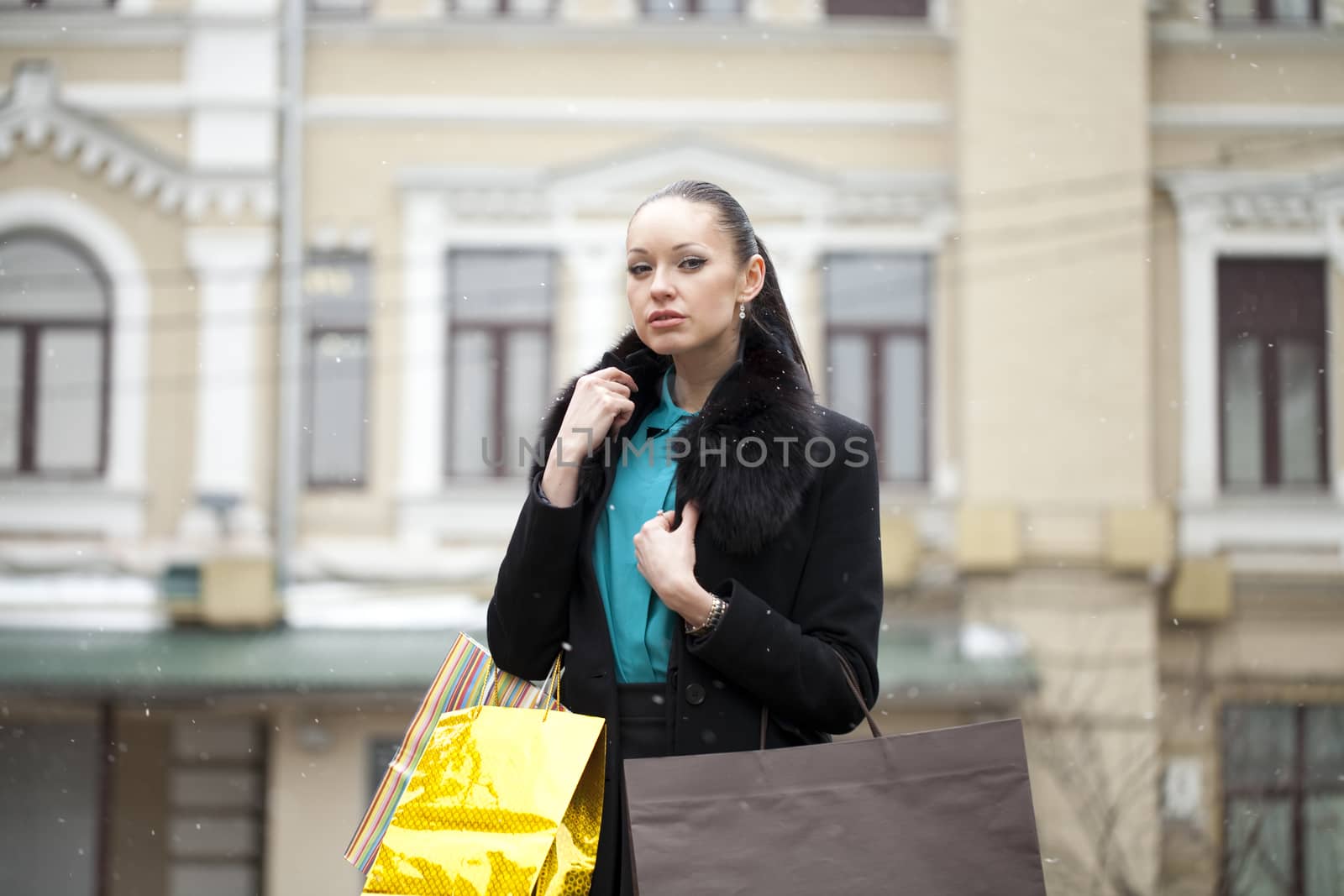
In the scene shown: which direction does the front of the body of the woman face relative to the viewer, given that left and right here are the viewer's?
facing the viewer and to the left of the viewer
